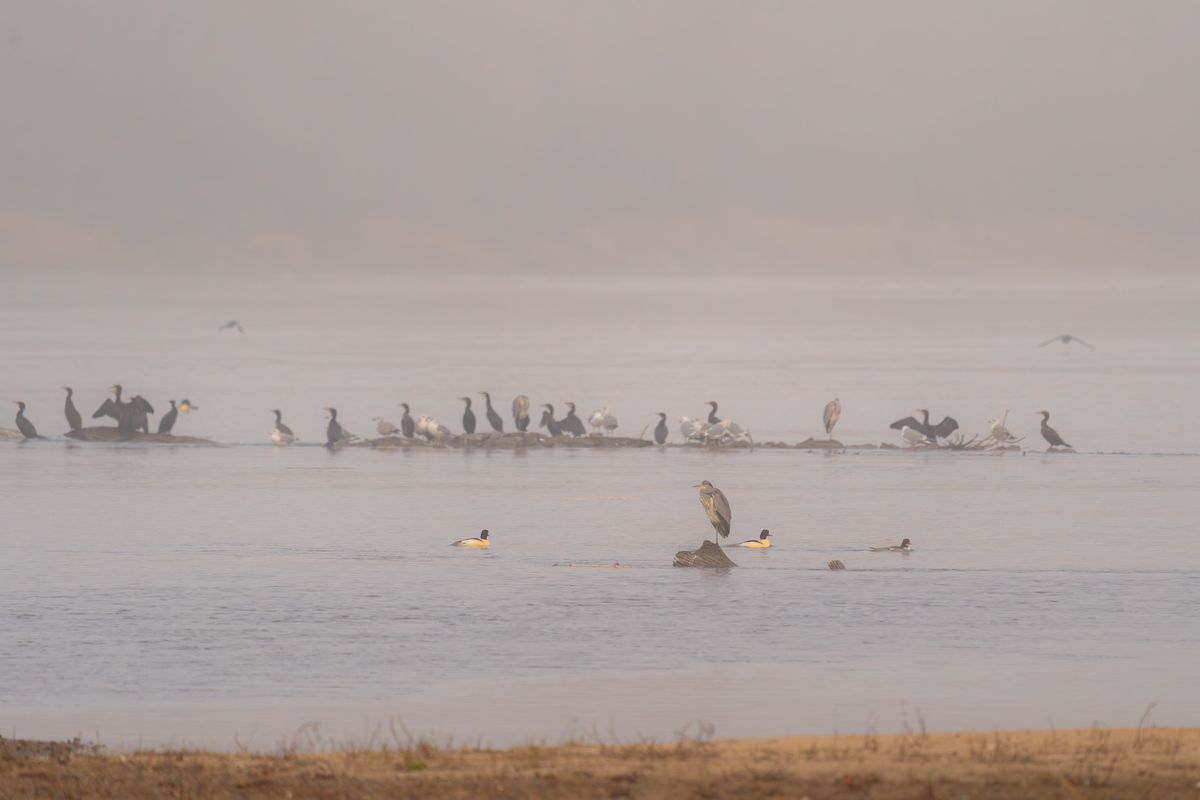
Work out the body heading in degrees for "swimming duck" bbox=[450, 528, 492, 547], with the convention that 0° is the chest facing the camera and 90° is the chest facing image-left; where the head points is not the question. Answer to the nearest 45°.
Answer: approximately 270°

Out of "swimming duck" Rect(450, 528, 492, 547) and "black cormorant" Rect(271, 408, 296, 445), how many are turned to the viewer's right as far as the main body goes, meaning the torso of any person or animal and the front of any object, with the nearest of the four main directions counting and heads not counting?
1

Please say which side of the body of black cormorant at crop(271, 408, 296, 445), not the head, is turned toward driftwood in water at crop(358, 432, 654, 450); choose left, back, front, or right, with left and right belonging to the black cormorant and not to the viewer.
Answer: back

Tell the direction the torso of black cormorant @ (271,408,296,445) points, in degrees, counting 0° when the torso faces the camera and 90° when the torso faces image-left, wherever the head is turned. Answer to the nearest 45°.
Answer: approximately 90°

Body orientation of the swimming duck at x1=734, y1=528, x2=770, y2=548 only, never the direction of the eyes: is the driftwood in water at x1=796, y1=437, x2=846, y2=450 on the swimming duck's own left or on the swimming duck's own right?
on the swimming duck's own left

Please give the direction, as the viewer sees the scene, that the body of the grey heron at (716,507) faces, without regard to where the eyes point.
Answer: to the viewer's left

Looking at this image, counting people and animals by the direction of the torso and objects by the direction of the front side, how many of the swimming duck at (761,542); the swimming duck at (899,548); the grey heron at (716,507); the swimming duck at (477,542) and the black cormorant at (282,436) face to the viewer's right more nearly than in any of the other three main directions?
3

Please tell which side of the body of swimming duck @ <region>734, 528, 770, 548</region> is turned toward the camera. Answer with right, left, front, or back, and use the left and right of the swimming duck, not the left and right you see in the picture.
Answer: right

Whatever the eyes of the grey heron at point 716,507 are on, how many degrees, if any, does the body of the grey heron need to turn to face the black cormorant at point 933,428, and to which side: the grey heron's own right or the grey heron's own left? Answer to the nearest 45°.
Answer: approximately 90° to the grey heron's own right

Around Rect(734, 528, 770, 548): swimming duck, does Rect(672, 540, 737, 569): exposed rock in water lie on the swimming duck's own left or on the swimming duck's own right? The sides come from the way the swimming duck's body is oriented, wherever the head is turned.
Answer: on the swimming duck's own right

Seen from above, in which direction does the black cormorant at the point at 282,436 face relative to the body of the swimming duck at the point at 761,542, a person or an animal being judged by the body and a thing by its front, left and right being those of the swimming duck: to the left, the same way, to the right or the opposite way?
the opposite way

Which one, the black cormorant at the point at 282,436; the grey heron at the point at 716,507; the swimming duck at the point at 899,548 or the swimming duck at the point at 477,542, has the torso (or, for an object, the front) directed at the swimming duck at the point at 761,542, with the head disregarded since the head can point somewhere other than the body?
the swimming duck at the point at 477,542

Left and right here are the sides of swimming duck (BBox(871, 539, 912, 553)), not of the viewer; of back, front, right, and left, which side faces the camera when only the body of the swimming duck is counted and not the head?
right
